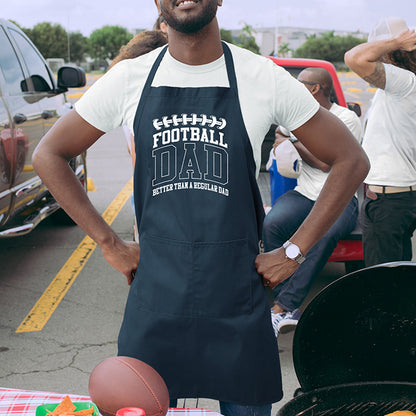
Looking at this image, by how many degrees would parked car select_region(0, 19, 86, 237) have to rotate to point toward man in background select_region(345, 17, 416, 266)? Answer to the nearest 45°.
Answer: approximately 90° to its right

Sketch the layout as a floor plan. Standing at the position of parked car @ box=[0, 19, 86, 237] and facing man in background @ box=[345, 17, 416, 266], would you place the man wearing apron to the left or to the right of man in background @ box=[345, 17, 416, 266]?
right

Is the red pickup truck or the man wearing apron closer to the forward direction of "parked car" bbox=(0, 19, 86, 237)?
the red pickup truck

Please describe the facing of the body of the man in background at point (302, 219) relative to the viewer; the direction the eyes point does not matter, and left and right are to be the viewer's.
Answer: facing to the left of the viewer

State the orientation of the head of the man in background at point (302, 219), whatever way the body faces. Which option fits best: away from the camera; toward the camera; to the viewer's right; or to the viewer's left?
to the viewer's left

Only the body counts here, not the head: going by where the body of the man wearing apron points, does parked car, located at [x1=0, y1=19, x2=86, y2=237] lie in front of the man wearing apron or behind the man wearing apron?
behind

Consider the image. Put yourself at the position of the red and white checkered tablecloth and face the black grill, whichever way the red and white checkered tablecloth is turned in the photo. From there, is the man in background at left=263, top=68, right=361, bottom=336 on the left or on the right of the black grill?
left

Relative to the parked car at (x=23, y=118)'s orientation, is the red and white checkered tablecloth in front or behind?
behind
